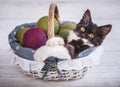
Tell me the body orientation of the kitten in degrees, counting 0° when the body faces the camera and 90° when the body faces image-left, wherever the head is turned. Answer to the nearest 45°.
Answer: approximately 0°
